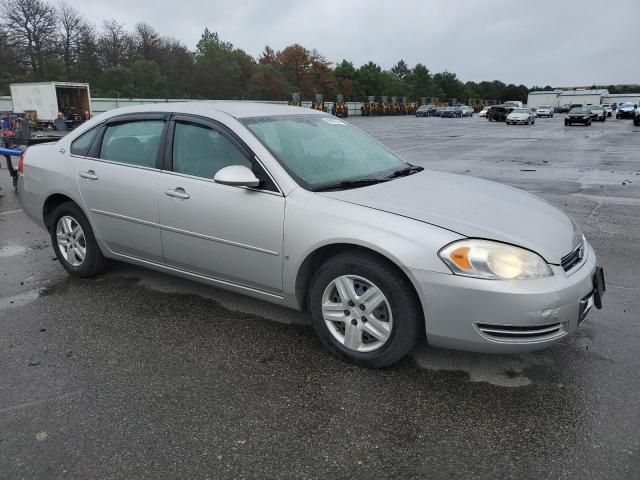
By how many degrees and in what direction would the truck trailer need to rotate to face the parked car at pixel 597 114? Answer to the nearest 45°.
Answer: approximately 135° to its right

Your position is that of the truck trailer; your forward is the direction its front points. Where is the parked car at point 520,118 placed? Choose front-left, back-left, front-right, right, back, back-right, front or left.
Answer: back-right

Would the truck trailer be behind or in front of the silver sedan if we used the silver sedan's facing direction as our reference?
behind

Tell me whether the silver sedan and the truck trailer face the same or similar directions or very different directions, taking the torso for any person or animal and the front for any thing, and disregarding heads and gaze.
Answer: very different directions

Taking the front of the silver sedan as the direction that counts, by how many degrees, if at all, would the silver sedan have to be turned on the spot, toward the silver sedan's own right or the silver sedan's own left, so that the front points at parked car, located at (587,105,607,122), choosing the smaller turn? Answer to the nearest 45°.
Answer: approximately 90° to the silver sedan's own left

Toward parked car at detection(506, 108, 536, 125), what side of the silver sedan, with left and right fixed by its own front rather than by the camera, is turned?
left

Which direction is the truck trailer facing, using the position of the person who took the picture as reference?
facing away from the viewer and to the left of the viewer
